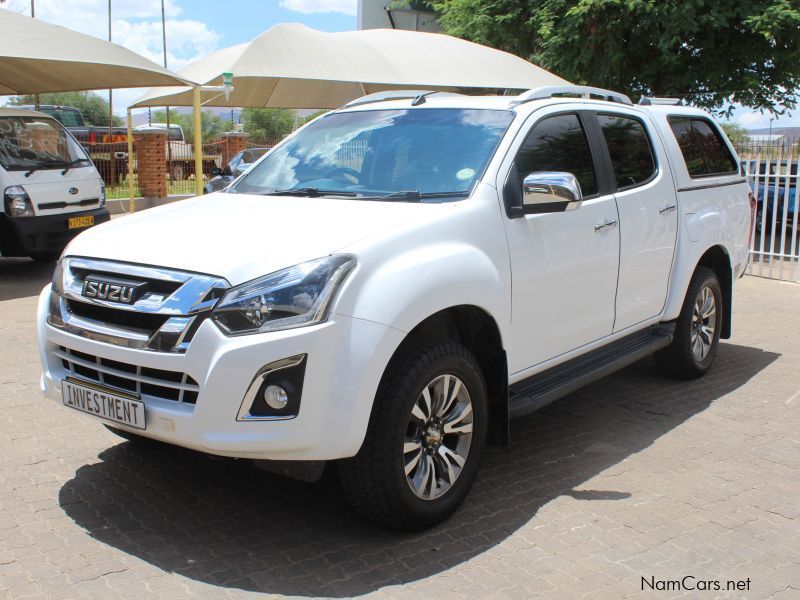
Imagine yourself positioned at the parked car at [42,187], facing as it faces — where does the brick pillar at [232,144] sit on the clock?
The brick pillar is roughly at 8 o'clock from the parked car.

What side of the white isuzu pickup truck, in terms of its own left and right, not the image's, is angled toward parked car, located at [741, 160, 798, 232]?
back

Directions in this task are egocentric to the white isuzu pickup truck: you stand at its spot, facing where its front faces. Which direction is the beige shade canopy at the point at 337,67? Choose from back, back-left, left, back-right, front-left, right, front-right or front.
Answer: back-right

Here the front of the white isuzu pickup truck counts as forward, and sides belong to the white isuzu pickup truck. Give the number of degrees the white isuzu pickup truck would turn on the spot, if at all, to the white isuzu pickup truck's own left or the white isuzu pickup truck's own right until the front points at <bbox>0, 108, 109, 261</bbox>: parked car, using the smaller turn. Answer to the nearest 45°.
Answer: approximately 90° to the white isuzu pickup truck's own right

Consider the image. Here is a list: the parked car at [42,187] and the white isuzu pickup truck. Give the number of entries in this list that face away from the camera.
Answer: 0

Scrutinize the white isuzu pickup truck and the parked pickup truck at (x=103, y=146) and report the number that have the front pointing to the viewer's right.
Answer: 0
